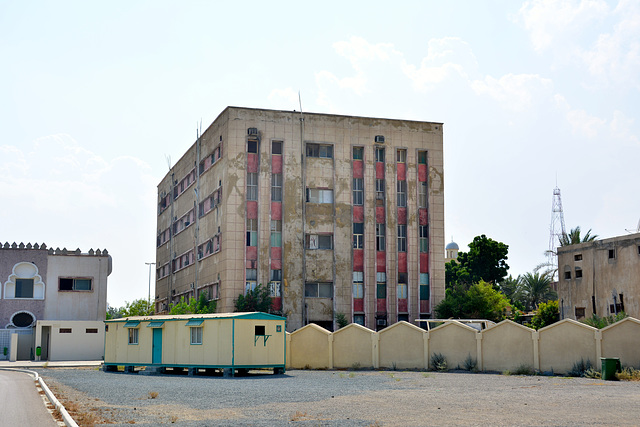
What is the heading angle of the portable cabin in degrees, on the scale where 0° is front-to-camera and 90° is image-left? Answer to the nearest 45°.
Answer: approximately 45°

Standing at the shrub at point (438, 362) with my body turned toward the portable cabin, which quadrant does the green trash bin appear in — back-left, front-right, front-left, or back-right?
back-left

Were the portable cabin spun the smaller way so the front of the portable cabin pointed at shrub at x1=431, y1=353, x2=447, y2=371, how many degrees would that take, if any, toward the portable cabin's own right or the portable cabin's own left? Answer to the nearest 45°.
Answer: approximately 135° to the portable cabin's own left

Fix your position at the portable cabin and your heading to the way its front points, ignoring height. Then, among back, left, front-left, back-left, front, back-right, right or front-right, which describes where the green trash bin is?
left

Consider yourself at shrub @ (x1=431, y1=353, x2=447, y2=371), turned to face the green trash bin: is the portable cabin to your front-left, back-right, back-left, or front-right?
back-right
